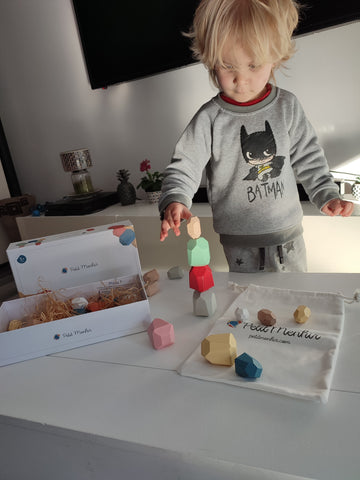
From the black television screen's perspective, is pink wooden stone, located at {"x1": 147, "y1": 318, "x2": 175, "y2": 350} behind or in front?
in front

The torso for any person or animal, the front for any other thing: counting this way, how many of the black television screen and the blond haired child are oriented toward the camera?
2

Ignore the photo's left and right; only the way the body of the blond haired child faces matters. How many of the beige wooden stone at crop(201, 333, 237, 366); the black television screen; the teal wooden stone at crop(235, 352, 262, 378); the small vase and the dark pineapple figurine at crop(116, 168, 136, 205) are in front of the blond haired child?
2

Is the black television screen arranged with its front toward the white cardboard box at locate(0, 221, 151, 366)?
yes

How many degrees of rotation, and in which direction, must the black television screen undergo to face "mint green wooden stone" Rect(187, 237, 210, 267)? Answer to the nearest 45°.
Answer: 0° — it already faces it

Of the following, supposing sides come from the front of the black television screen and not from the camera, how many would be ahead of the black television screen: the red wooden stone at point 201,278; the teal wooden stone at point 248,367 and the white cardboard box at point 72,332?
3

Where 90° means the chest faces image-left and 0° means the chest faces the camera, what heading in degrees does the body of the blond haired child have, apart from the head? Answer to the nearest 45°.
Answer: approximately 0°

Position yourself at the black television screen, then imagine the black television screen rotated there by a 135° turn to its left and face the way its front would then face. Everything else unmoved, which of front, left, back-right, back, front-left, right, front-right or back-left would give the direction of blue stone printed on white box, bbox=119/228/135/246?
back-right

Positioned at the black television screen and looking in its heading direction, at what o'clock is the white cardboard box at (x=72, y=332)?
The white cardboard box is roughly at 12 o'clock from the black television screen.
